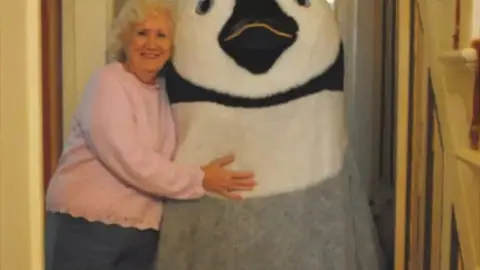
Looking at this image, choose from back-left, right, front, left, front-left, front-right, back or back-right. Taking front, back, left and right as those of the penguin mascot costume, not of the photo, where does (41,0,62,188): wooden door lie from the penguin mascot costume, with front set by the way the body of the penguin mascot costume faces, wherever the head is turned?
back-right

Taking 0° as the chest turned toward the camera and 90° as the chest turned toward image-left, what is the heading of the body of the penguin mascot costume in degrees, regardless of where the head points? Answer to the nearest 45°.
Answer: approximately 0°
